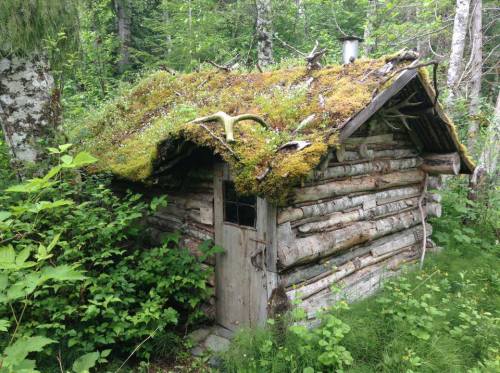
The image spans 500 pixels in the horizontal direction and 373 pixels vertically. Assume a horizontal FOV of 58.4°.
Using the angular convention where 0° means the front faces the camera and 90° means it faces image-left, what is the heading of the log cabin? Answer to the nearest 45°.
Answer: approximately 45°

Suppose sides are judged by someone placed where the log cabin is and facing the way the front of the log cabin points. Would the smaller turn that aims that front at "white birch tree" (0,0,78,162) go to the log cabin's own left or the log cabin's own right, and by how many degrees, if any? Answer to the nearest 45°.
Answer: approximately 45° to the log cabin's own right
